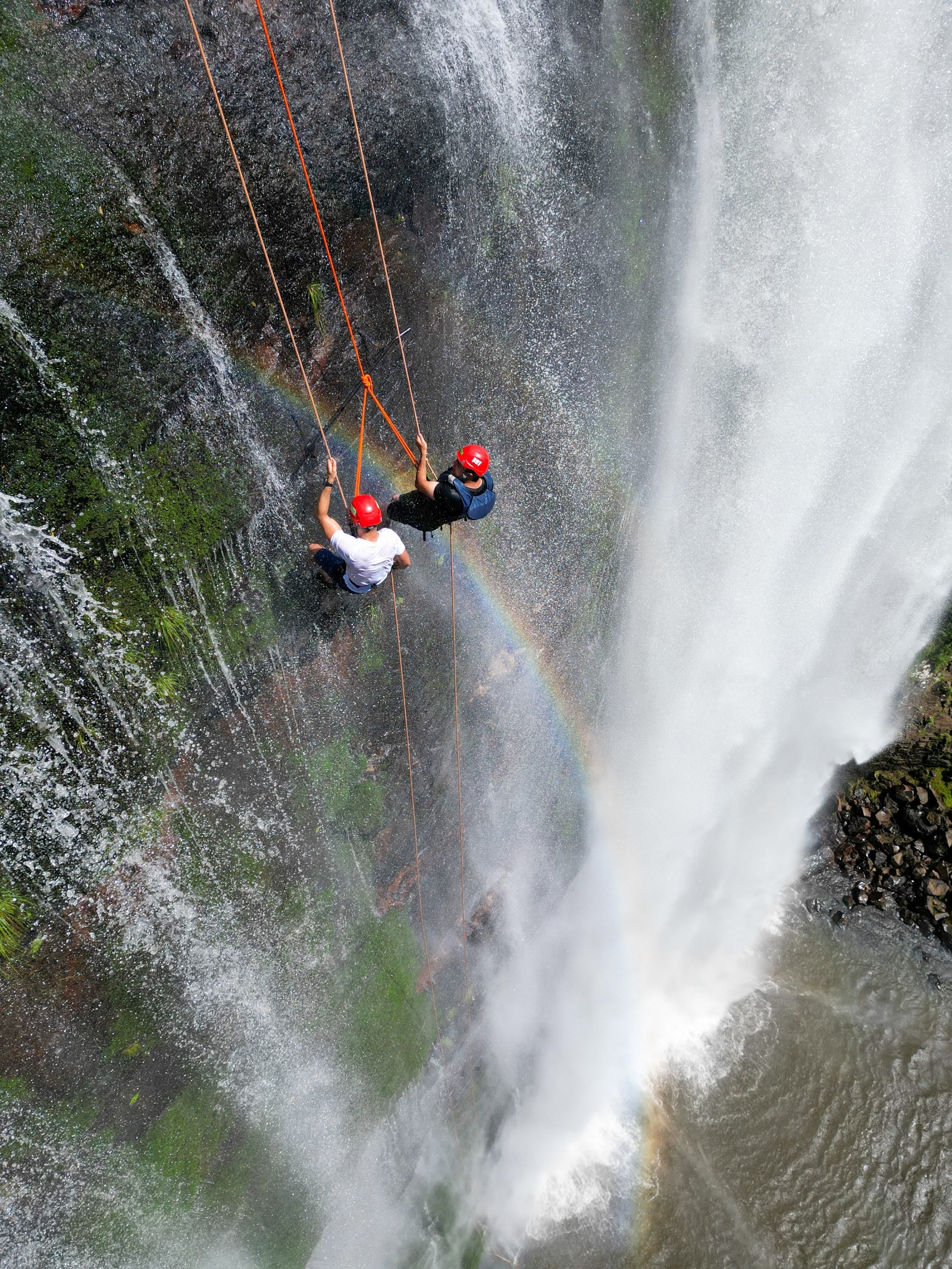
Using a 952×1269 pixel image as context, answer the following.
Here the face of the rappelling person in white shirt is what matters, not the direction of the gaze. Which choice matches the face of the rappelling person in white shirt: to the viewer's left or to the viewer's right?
to the viewer's left

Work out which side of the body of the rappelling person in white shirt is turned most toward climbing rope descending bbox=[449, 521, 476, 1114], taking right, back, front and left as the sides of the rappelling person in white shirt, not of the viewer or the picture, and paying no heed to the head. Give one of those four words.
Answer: right

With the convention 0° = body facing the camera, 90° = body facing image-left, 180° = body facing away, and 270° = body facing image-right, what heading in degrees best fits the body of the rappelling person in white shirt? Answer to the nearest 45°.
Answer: approximately 135°
